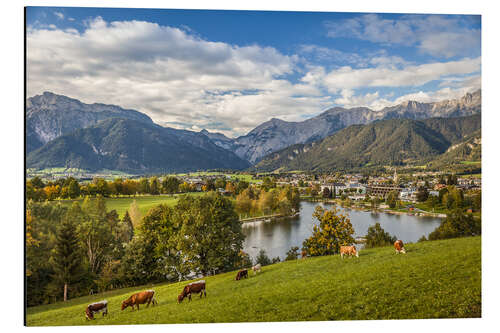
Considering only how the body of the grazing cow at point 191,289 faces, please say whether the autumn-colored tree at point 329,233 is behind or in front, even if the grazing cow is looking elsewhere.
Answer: behind

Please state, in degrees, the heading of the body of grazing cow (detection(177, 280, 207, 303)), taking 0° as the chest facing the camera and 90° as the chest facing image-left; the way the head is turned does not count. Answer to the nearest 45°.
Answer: approximately 90°

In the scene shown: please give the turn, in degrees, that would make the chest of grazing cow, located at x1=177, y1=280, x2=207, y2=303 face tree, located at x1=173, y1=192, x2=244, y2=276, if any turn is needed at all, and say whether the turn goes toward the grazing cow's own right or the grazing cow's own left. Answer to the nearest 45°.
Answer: approximately 90° to the grazing cow's own right

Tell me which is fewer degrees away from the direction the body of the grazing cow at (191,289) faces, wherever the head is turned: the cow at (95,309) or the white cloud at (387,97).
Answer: the cow

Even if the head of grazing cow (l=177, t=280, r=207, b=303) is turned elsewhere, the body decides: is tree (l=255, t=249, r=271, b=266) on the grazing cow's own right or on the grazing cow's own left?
on the grazing cow's own right

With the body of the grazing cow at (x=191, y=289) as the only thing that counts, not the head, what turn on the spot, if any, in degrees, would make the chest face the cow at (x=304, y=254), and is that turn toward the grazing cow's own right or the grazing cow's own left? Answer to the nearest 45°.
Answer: approximately 135° to the grazing cow's own right

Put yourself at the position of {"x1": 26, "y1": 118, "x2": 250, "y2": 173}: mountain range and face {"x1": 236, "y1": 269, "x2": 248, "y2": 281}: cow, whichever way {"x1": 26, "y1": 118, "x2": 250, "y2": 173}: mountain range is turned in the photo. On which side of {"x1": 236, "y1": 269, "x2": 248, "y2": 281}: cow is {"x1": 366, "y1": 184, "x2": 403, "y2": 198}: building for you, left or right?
left
